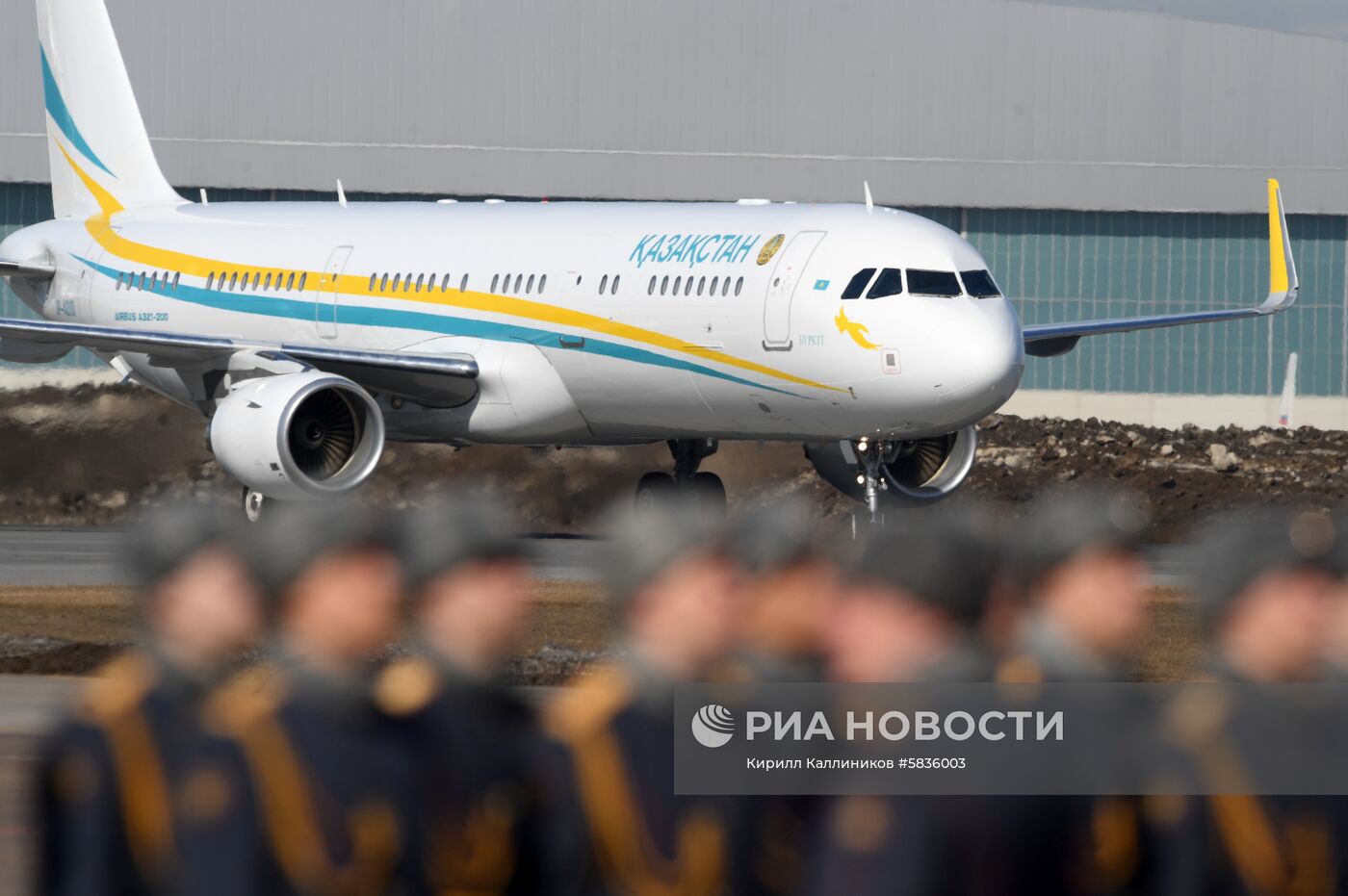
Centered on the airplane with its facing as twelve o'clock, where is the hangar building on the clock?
The hangar building is roughly at 8 o'clock from the airplane.

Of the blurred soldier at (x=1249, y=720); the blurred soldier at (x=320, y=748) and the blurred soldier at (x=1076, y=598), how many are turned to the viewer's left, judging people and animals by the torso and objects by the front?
0

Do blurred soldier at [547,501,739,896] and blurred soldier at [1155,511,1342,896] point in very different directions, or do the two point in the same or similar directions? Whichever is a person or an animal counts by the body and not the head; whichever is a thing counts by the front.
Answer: same or similar directions

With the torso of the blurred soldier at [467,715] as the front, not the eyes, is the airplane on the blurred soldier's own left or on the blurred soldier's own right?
on the blurred soldier's own left

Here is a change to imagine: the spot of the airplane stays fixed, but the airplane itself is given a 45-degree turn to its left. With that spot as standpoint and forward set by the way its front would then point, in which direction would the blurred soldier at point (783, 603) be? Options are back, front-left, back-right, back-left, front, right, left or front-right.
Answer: right

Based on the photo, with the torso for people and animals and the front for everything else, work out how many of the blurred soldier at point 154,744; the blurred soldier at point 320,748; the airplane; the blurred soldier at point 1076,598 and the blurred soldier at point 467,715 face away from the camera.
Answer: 0

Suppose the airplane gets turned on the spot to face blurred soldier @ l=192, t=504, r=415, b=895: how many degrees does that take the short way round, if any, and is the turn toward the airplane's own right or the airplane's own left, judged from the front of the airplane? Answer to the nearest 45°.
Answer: approximately 45° to the airplane's own right

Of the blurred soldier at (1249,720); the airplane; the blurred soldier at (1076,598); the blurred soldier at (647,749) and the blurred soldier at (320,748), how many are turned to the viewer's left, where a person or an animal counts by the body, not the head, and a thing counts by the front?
0

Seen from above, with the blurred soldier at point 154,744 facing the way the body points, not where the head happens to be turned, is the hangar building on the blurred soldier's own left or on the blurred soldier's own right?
on the blurred soldier's own left

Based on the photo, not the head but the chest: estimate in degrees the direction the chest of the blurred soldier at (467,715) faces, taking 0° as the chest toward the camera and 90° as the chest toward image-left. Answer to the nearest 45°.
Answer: approximately 315°

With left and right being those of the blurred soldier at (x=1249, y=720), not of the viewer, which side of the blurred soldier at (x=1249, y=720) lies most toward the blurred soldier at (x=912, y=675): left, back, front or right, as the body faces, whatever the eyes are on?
right

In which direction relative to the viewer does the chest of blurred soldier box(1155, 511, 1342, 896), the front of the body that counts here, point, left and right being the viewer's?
facing the viewer and to the right of the viewer

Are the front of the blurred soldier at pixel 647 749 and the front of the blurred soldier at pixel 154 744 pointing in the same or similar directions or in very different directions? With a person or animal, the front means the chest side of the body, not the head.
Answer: same or similar directions

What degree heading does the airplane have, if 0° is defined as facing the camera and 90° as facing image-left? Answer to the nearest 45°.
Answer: approximately 315°

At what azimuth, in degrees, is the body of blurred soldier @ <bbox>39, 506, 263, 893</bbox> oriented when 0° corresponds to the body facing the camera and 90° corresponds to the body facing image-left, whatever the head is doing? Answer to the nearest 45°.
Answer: approximately 315°
